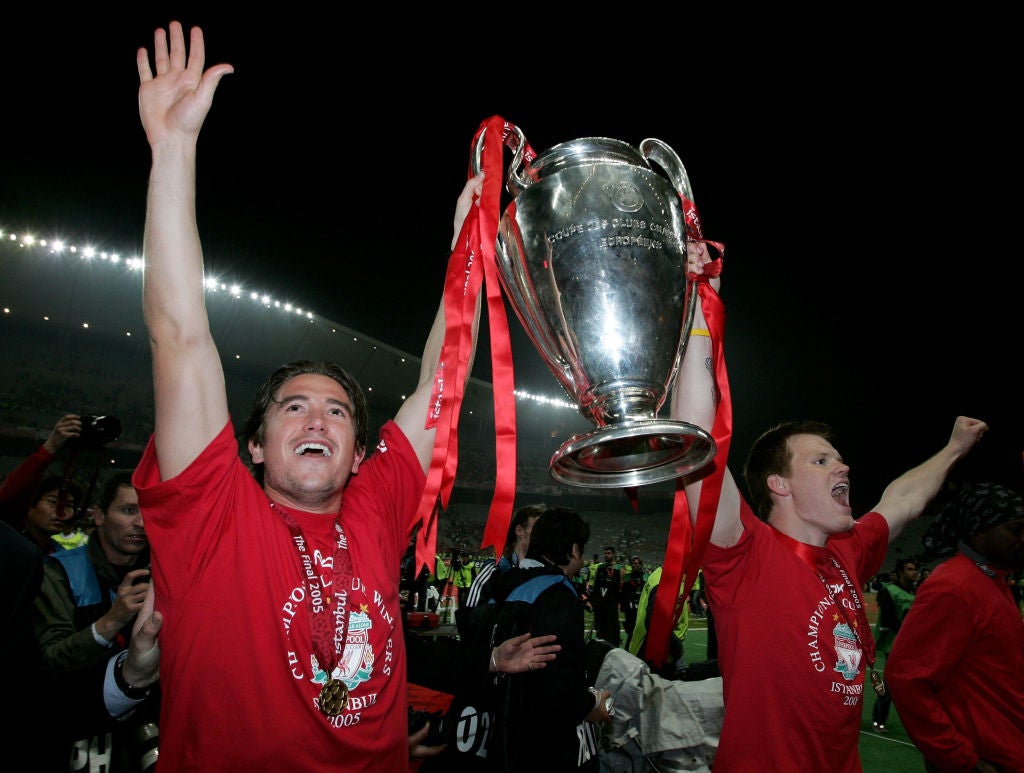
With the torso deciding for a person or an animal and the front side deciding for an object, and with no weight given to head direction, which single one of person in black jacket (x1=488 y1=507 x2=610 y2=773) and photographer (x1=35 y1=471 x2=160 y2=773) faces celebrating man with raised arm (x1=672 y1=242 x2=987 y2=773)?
the photographer

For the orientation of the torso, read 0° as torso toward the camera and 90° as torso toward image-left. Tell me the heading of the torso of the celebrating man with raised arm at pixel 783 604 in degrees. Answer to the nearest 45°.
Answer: approximately 315°

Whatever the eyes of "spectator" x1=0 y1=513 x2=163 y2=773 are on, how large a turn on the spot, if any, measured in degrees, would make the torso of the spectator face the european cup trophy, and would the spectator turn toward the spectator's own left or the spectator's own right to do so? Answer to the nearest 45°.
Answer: approximately 45° to the spectator's own right

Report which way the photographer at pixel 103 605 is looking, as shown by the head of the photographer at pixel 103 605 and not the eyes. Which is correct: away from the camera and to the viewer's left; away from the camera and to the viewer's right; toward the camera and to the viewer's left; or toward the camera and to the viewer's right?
toward the camera and to the viewer's right

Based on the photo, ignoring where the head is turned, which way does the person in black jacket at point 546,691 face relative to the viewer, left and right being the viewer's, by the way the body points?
facing away from the viewer and to the right of the viewer

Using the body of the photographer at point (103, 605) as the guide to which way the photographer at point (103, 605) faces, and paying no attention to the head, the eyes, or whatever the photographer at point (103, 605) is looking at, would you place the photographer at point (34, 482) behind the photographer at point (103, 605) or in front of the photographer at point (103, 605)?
behind

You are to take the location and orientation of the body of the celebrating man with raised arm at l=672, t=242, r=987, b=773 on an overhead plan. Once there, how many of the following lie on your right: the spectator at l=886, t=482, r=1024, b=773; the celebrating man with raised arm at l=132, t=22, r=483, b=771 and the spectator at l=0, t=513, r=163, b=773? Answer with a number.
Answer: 2

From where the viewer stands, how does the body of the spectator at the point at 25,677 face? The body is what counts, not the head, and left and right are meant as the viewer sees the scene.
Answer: facing to the right of the viewer

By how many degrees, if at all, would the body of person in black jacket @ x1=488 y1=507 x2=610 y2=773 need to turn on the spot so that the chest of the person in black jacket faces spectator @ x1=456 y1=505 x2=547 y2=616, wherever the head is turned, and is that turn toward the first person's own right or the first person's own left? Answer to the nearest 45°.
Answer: approximately 45° to the first person's own left
